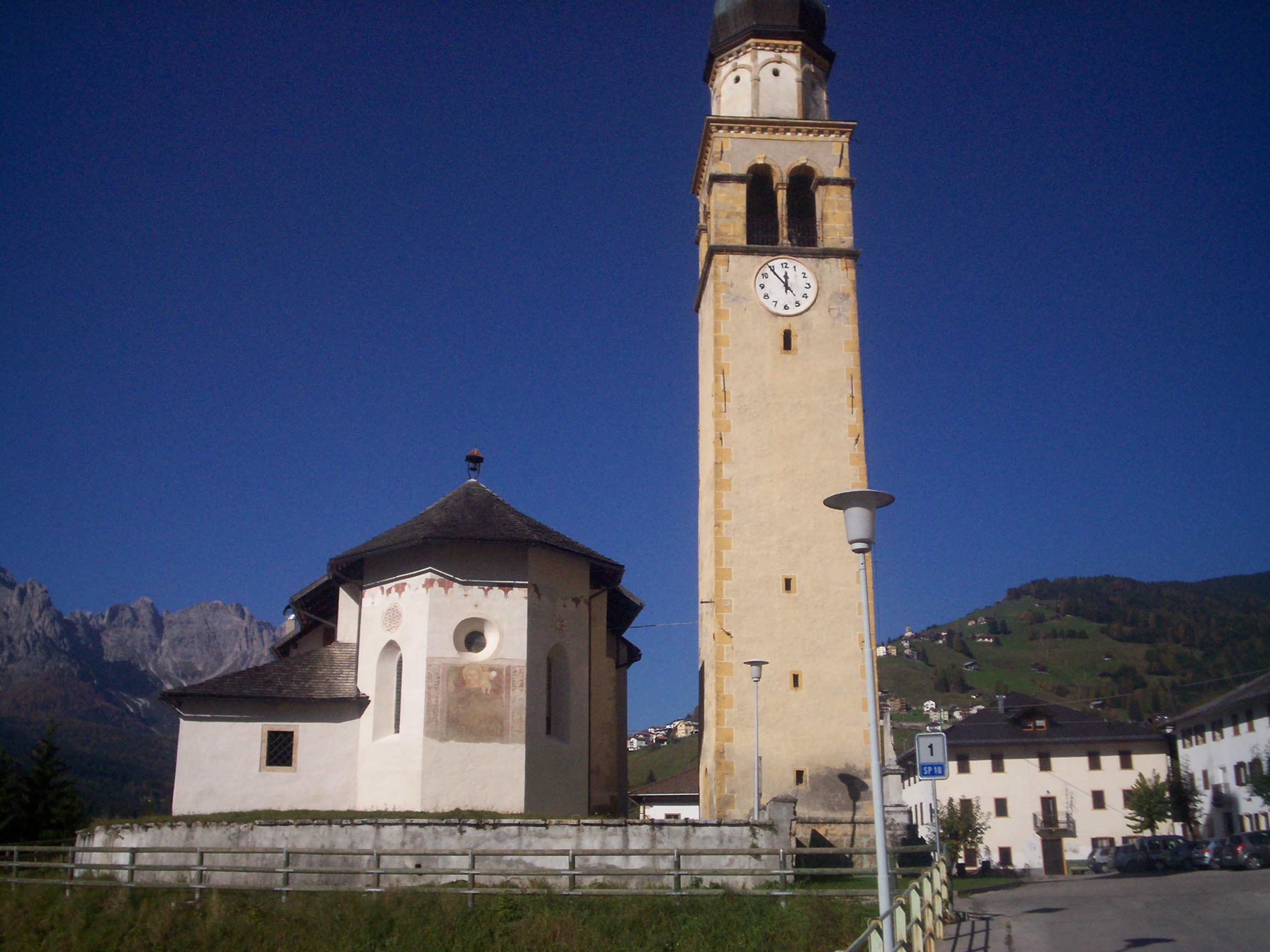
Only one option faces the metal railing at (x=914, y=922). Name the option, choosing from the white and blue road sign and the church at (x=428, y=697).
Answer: the white and blue road sign

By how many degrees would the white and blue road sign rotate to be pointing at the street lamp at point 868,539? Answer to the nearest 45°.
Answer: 0° — it already faces it

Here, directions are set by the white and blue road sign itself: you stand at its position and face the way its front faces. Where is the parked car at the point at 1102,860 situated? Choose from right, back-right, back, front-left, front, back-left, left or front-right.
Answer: back

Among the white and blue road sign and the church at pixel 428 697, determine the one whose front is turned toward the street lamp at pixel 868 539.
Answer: the white and blue road sign

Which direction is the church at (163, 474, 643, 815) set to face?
away from the camera

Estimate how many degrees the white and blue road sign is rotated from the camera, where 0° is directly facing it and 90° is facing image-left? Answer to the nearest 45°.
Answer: approximately 0°
